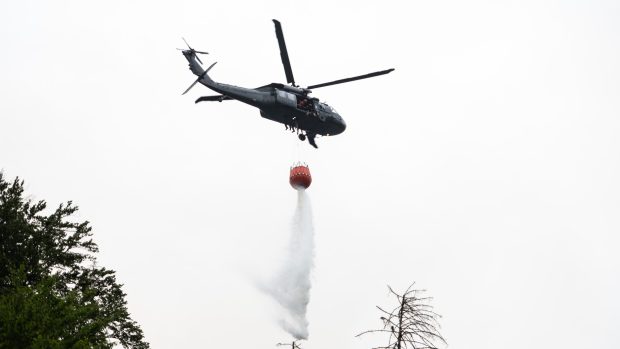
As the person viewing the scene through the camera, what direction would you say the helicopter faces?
facing the viewer and to the right of the viewer
